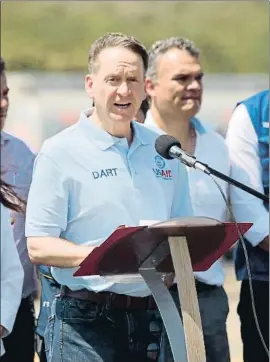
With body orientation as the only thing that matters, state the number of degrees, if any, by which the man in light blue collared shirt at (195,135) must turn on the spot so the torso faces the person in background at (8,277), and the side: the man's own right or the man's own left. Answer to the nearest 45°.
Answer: approximately 90° to the man's own right

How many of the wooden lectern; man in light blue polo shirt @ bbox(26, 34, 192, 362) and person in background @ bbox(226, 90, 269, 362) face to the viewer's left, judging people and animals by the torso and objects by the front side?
0

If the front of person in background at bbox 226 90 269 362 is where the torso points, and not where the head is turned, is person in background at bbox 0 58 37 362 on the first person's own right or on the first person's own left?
on the first person's own right

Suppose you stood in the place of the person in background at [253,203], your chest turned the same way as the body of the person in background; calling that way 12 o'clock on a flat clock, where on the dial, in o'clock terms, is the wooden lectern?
The wooden lectern is roughly at 2 o'clock from the person in background.

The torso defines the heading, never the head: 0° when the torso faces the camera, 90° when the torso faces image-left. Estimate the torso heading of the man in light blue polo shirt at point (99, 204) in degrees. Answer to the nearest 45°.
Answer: approximately 315°

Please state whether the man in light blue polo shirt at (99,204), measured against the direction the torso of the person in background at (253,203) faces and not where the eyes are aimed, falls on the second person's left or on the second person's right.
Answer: on the second person's right
